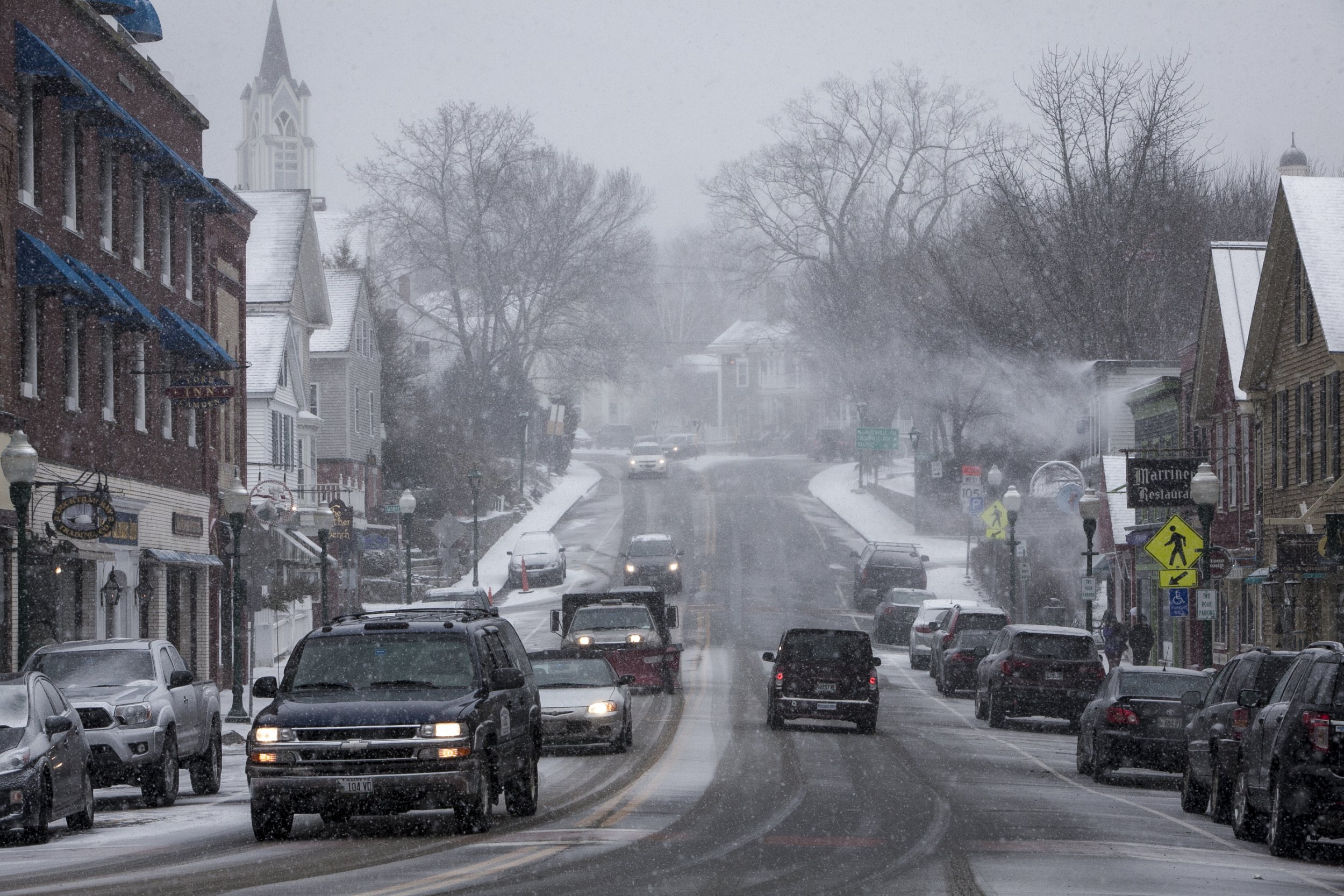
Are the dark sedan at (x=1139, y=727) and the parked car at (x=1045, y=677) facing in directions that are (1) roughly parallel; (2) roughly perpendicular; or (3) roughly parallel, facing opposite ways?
roughly parallel

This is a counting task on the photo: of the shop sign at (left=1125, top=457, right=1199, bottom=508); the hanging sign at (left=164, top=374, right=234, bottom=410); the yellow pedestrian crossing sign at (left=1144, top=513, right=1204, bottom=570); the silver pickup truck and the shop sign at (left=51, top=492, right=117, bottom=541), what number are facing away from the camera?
0

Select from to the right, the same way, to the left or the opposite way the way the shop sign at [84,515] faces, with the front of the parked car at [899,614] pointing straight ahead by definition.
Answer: the opposite way

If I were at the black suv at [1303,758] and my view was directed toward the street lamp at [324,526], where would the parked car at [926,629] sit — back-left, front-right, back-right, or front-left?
front-right

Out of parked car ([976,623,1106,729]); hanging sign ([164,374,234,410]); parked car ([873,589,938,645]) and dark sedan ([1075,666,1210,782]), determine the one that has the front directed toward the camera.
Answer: the hanging sign

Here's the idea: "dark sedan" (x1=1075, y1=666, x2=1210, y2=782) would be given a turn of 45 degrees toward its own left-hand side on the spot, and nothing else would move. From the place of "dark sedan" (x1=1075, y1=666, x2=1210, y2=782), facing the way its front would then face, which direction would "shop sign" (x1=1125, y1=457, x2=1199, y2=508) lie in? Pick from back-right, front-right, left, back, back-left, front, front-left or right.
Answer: front-right

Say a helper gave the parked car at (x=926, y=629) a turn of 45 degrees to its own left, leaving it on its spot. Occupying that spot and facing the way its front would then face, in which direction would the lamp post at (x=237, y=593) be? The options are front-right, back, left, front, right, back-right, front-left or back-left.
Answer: left

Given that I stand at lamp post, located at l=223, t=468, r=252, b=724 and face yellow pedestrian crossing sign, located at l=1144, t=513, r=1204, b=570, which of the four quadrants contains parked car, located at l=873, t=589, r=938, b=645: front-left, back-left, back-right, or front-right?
front-left

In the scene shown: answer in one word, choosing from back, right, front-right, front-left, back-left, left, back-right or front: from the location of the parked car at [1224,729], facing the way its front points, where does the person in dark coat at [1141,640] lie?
front-right

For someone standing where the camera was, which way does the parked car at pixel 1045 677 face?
facing away from the viewer

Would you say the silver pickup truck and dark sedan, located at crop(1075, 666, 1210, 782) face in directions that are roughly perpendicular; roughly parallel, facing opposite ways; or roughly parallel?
roughly parallel, facing opposite ways

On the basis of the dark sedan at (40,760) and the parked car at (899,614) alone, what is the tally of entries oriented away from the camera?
1

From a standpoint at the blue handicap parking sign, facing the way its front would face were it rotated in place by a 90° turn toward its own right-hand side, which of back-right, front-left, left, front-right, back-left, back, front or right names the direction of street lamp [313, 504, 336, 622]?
front

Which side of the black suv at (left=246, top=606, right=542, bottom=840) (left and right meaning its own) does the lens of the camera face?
front

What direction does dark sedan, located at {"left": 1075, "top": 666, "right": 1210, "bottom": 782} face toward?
away from the camera

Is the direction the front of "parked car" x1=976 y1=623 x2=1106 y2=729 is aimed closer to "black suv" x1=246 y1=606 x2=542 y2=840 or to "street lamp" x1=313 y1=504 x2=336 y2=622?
the street lamp

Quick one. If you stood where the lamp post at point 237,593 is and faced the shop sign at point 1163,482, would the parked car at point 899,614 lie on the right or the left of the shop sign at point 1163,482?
left

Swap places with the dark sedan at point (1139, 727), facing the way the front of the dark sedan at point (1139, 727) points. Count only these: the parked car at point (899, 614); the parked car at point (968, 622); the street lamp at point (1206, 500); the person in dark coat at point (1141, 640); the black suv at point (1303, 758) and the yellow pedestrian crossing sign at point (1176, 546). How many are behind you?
1

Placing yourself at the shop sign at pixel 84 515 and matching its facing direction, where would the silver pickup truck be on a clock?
The silver pickup truck is roughly at 12 o'clock from the shop sign.

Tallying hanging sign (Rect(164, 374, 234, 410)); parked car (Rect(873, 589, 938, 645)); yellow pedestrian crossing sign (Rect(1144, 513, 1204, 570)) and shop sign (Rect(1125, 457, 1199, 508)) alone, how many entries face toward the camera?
3

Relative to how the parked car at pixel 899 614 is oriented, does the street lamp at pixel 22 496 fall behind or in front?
behind

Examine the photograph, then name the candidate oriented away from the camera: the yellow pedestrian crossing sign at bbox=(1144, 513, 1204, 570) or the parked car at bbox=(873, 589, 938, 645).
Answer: the parked car

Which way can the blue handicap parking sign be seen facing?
toward the camera
